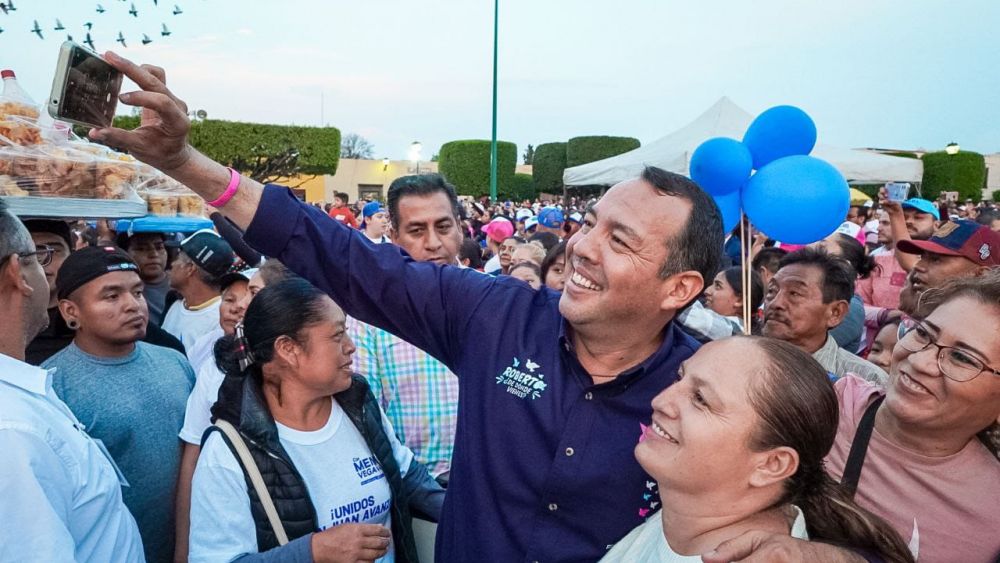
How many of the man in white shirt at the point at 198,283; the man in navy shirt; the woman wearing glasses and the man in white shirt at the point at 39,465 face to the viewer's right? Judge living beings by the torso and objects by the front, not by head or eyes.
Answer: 1

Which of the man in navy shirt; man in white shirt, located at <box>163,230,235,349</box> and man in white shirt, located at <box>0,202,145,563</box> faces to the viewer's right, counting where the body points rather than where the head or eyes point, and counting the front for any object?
man in white shirt, located at <box>0,202,145,563</box>

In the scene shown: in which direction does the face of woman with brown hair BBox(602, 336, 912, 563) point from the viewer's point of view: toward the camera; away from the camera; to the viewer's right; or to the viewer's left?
to the viewer's left

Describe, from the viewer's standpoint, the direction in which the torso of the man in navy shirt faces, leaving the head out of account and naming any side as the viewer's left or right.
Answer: facing the viewer and to the left of the viewer

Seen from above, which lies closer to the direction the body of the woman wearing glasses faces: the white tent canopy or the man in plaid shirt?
the man in plaid shirt

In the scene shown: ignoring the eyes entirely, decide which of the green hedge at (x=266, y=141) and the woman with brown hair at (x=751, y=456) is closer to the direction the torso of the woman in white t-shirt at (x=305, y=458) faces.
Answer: the woman with brown hair

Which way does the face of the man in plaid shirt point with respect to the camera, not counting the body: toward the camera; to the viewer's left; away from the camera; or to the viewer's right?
toward the camera

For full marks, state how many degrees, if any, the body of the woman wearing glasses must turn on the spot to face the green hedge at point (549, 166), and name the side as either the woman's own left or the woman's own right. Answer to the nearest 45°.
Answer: approximately 90° to the woman's own right

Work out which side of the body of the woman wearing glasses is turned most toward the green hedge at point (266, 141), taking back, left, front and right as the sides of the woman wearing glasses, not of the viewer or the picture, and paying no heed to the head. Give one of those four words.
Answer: right

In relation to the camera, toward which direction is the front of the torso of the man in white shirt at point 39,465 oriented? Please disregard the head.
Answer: to the viewer's right

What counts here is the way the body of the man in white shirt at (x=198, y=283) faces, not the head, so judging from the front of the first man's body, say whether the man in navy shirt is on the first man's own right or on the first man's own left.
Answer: on the first man's own left

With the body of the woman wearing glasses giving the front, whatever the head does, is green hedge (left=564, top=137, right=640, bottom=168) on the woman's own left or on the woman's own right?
on the woman's own right

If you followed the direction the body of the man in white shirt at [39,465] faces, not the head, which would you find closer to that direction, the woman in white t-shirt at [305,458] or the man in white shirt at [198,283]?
the woman in white t-shirt

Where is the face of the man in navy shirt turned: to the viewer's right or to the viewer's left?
to the viewer's left

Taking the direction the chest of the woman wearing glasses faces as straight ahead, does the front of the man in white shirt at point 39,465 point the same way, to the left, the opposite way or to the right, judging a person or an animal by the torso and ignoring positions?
the opposite way
